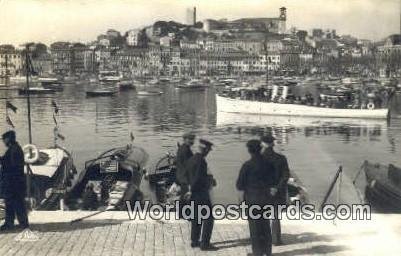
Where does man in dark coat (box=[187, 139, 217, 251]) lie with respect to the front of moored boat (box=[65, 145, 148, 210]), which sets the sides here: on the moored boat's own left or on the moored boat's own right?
on the moored boat's own right

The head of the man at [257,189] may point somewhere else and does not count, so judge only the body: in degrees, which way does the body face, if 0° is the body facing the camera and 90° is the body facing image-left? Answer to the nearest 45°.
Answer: approximately 180°

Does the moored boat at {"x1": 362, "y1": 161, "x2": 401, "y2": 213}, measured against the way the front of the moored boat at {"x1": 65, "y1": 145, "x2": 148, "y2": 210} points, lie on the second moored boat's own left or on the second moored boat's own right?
on the second moored boat's own right

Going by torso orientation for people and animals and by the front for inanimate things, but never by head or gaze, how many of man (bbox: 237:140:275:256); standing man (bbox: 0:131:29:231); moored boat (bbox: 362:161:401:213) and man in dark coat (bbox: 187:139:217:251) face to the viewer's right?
1
